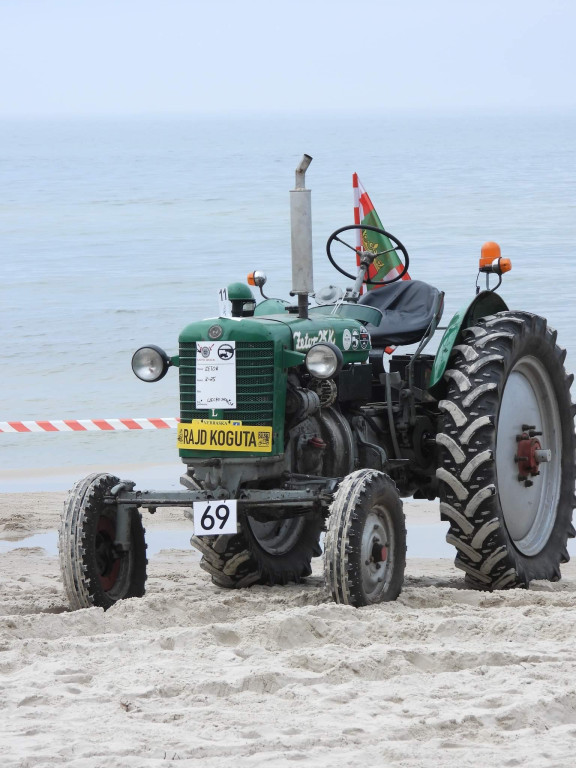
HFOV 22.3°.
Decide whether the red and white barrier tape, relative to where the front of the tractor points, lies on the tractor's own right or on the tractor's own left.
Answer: on the tractor's own right

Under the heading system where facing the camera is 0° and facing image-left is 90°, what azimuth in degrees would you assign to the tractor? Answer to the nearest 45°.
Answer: approximately 45°
